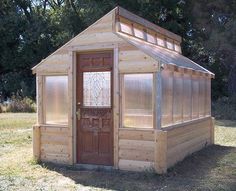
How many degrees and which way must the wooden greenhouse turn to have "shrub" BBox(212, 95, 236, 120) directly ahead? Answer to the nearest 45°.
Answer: approximately 180°

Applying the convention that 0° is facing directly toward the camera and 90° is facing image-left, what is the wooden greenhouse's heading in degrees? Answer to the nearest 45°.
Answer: approximately 45°

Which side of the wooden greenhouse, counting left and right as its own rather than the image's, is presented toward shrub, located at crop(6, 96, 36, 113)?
right
